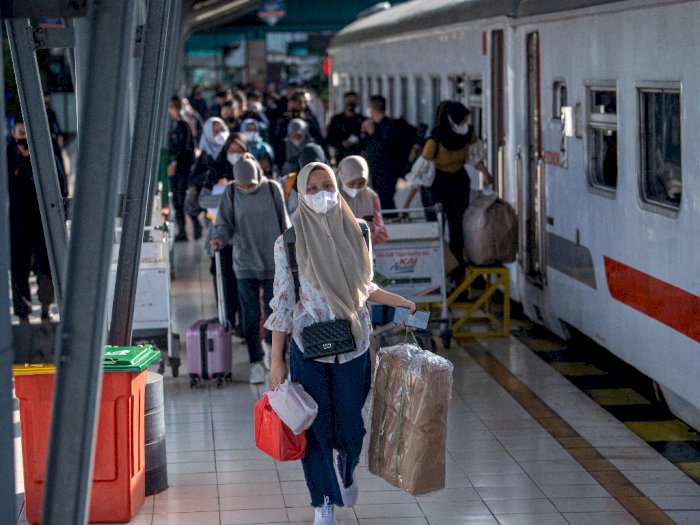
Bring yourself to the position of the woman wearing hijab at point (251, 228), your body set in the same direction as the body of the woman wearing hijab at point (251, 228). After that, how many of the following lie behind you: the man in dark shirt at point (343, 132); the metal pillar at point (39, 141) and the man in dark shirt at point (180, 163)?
2

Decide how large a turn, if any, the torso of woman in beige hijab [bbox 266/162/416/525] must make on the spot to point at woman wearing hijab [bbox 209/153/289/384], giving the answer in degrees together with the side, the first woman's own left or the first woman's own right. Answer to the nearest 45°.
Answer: approximately 180°

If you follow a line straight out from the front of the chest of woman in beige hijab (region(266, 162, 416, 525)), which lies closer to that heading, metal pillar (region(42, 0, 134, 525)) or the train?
the metal pillar

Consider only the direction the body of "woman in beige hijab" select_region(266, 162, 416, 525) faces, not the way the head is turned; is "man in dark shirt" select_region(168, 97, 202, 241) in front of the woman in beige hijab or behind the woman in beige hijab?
behind

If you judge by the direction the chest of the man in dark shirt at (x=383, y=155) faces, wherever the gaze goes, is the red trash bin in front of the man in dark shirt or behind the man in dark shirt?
in front

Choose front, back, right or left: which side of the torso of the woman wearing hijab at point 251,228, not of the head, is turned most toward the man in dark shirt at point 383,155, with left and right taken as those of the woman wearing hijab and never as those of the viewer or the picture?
back

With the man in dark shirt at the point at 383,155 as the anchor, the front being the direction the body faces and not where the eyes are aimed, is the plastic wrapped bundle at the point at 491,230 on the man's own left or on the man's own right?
on the man's own left

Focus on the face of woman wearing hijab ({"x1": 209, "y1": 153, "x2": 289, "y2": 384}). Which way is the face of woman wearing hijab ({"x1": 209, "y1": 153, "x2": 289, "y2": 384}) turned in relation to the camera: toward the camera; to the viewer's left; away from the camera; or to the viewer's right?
toward the camera

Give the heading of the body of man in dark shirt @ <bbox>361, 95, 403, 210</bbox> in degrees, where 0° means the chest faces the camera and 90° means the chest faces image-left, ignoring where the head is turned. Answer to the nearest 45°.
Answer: approximately 45°

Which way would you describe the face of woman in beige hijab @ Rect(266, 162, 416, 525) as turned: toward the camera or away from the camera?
toward the camera

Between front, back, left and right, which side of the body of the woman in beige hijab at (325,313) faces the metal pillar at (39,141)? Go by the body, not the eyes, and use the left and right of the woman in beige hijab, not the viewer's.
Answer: right

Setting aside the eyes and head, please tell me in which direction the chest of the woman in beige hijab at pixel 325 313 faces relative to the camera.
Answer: toward the camera

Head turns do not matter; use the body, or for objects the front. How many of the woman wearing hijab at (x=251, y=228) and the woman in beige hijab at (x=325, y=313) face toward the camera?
2

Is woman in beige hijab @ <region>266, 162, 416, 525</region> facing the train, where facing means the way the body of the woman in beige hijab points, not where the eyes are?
no

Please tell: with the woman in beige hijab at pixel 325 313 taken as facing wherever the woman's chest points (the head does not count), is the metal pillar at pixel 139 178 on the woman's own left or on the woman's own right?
on the woman's own right

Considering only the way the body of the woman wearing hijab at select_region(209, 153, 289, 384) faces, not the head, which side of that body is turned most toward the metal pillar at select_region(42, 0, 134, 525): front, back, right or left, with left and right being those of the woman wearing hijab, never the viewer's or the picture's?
front

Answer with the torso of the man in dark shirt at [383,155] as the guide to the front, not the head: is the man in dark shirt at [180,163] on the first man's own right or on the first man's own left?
on the first man's own right
